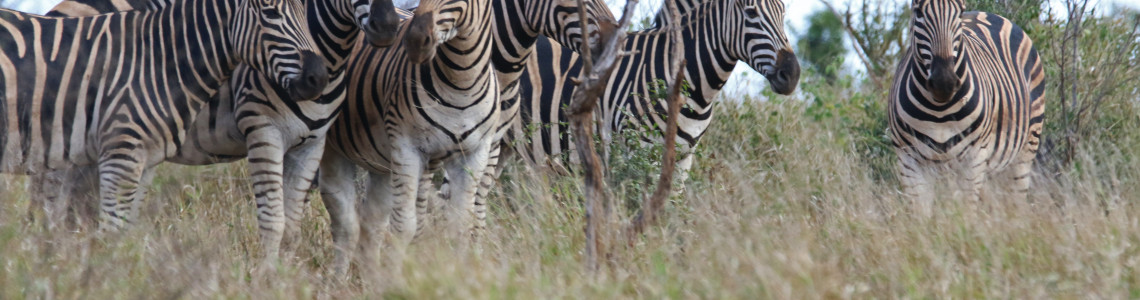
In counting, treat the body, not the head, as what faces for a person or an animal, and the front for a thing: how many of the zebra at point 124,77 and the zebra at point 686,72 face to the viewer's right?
2

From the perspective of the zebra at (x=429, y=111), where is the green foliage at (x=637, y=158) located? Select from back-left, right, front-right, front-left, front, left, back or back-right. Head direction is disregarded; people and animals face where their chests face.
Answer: front-left

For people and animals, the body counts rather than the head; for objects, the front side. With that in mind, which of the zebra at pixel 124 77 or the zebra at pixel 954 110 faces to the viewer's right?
the zebra at pixel 124 77

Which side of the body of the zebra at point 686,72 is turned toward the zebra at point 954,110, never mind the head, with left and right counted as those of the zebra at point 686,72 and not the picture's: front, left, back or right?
front

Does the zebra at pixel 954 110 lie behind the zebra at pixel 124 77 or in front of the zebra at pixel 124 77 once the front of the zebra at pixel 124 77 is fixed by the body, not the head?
in front

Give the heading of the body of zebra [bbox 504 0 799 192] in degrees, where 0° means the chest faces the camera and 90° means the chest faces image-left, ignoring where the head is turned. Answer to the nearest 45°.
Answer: approximately 270°

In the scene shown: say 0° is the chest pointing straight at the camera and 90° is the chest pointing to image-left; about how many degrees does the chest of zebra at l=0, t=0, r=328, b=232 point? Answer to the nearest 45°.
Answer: approximately 270°

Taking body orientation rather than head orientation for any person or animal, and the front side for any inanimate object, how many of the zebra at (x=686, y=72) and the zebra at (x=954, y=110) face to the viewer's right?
1

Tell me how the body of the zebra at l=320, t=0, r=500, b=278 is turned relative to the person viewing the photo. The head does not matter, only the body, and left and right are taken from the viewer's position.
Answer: facing the viewer and to the right of the viewer

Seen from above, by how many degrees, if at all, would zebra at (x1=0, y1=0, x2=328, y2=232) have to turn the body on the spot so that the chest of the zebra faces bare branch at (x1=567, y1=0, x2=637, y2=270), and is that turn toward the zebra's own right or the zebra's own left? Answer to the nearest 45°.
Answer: approximately 45° to the zebra's own right
